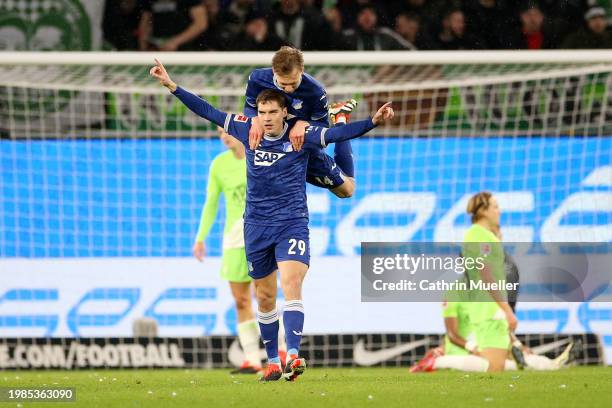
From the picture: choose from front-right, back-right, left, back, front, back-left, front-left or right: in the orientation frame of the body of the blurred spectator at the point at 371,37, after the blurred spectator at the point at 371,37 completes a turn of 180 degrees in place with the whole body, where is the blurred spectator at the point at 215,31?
left

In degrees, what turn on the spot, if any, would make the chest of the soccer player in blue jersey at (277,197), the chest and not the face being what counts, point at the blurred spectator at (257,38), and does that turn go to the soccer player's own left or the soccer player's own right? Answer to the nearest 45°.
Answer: approximately 180°

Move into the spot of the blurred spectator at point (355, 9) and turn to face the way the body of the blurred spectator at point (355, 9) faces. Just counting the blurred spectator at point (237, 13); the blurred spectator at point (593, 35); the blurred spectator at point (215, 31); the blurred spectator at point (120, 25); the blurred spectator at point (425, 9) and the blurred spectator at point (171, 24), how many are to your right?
4

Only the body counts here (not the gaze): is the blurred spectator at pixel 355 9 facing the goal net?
yes

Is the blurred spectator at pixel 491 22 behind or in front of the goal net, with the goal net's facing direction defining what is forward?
behind

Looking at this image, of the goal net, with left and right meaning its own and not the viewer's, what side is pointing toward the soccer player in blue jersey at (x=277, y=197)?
front

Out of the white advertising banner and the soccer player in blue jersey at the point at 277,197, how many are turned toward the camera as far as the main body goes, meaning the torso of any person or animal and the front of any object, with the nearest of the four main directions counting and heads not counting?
2

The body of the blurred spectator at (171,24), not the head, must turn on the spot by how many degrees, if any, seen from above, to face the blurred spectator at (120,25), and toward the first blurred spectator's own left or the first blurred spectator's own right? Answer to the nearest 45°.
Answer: approximately 90° to the first blurred spectator's own right

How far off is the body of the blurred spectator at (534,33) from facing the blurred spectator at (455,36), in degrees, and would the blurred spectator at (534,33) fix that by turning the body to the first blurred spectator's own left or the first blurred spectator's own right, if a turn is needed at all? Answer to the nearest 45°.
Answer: approximately 90° to the first blurred spectator's own right

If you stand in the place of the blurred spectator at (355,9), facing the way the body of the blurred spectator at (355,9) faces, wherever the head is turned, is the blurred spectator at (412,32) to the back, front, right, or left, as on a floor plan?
left

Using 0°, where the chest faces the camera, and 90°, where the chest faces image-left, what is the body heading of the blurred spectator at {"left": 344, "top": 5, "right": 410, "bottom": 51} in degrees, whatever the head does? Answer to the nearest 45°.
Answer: approximately 0°

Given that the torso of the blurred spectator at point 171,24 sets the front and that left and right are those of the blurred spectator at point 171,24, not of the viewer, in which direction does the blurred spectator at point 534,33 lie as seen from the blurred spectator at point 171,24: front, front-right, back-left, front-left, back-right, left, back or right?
left

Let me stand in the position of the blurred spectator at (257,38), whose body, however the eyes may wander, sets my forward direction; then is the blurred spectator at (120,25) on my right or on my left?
on my right

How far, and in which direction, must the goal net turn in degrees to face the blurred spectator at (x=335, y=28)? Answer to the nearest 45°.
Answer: approximately 180°

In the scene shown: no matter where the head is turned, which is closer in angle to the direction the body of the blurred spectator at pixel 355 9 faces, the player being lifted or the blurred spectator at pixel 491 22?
the player being lifted
